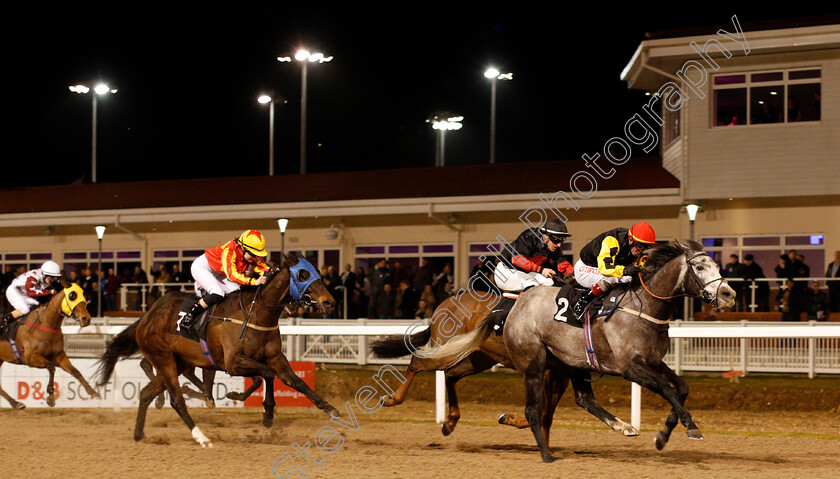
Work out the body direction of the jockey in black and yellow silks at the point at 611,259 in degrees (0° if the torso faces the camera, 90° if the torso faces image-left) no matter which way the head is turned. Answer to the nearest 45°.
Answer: approximately 270°

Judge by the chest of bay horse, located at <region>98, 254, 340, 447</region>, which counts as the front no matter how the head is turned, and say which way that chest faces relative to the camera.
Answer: to the viewer's right

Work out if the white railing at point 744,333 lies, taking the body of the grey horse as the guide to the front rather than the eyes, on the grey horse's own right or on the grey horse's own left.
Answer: on the grey horse's own left

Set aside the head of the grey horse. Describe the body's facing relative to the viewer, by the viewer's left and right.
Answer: facing to the right of the viewer

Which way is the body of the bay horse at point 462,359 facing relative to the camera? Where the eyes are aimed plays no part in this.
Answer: to the viewer's right

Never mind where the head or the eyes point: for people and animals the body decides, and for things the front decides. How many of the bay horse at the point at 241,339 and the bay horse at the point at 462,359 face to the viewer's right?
2

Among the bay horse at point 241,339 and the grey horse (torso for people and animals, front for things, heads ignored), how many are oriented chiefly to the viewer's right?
2

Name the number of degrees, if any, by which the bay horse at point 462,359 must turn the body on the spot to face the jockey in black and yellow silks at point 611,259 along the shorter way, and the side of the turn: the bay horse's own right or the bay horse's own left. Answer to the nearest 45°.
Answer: approximately 45° to the bay horse's own right

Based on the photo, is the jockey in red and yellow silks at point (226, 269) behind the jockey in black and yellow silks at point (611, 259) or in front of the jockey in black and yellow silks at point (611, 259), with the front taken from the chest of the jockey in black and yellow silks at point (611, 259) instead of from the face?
behind
